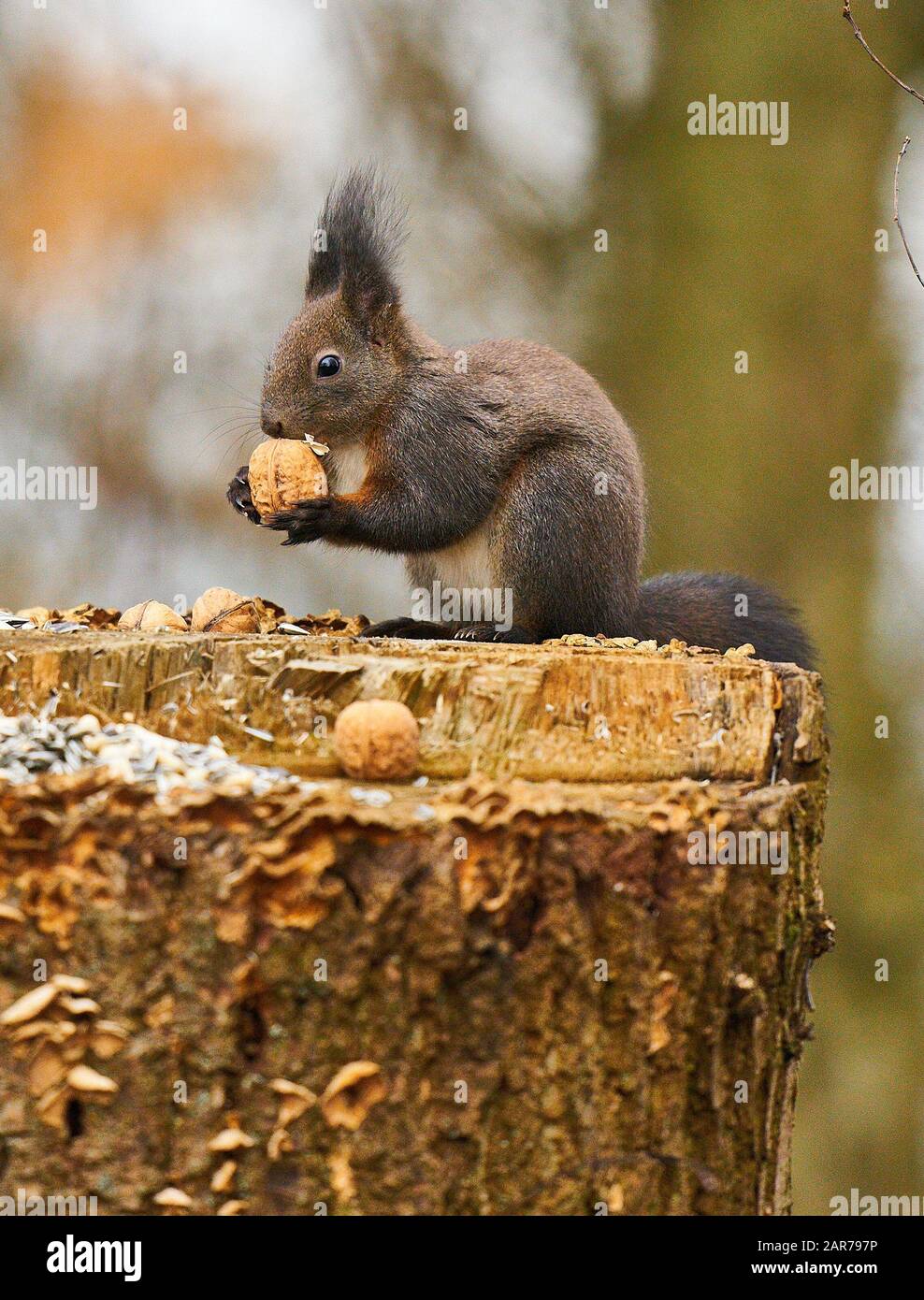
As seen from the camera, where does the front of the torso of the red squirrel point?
to the viewer's left

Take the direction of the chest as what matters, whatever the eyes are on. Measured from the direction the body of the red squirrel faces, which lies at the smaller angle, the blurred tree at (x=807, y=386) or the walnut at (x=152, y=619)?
the walnut

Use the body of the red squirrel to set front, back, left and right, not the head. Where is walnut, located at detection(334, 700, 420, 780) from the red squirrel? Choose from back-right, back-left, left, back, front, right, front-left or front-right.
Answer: left

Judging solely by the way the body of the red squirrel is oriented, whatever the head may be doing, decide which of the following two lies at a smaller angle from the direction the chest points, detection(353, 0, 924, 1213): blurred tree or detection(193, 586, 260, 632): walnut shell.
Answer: the walnut shell

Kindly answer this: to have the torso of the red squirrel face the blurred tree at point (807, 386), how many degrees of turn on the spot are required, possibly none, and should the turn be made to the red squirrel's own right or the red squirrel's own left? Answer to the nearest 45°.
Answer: approximately 135° to the red squirrel's own right
